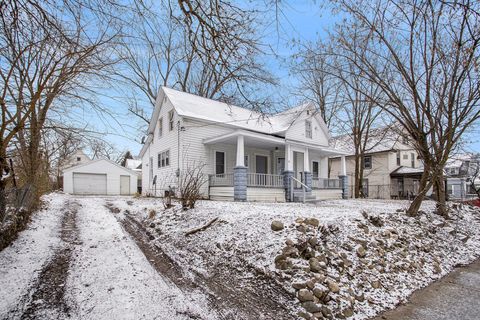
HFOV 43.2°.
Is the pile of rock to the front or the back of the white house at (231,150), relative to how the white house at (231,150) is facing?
to the front

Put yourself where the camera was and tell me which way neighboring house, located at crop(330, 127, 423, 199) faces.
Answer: facing the viewer and to the right of the viewer

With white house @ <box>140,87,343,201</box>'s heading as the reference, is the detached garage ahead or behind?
behind

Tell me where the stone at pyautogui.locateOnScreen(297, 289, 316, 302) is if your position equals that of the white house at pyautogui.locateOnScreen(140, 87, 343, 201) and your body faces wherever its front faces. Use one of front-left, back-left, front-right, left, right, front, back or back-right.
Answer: front-right

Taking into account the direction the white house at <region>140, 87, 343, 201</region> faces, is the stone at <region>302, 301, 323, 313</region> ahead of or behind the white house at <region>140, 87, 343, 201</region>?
ahead

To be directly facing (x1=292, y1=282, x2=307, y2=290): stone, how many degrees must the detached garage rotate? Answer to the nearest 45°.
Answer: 0° — it already faces it

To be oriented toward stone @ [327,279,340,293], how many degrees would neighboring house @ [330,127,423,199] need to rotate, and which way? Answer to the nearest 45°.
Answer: approximately 45° to its right

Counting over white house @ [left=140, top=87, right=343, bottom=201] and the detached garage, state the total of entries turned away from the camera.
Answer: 0

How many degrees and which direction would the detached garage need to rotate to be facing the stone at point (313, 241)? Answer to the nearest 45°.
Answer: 0° — it already faces it

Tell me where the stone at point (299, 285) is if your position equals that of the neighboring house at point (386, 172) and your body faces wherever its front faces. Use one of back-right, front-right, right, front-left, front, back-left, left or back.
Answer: front-right

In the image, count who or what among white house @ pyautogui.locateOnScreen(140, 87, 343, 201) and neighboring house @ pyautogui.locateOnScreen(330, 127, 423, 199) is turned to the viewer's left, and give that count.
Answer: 0
